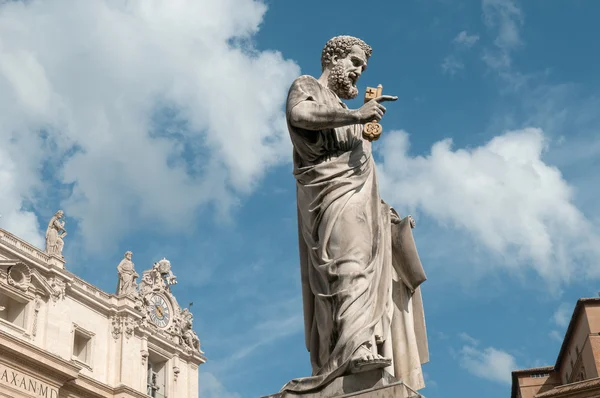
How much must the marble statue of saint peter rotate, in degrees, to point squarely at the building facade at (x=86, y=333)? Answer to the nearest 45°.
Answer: approximately 135° to its left

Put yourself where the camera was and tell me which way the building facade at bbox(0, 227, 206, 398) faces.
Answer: facing the viewer and to the right of the viewer

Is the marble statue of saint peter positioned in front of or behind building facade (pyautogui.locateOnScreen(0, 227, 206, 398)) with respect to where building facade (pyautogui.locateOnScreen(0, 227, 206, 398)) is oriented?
in front

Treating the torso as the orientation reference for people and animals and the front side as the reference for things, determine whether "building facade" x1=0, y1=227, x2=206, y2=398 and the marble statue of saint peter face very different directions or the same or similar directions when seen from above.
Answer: same or similar directions

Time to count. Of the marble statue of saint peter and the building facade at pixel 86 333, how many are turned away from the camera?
0
